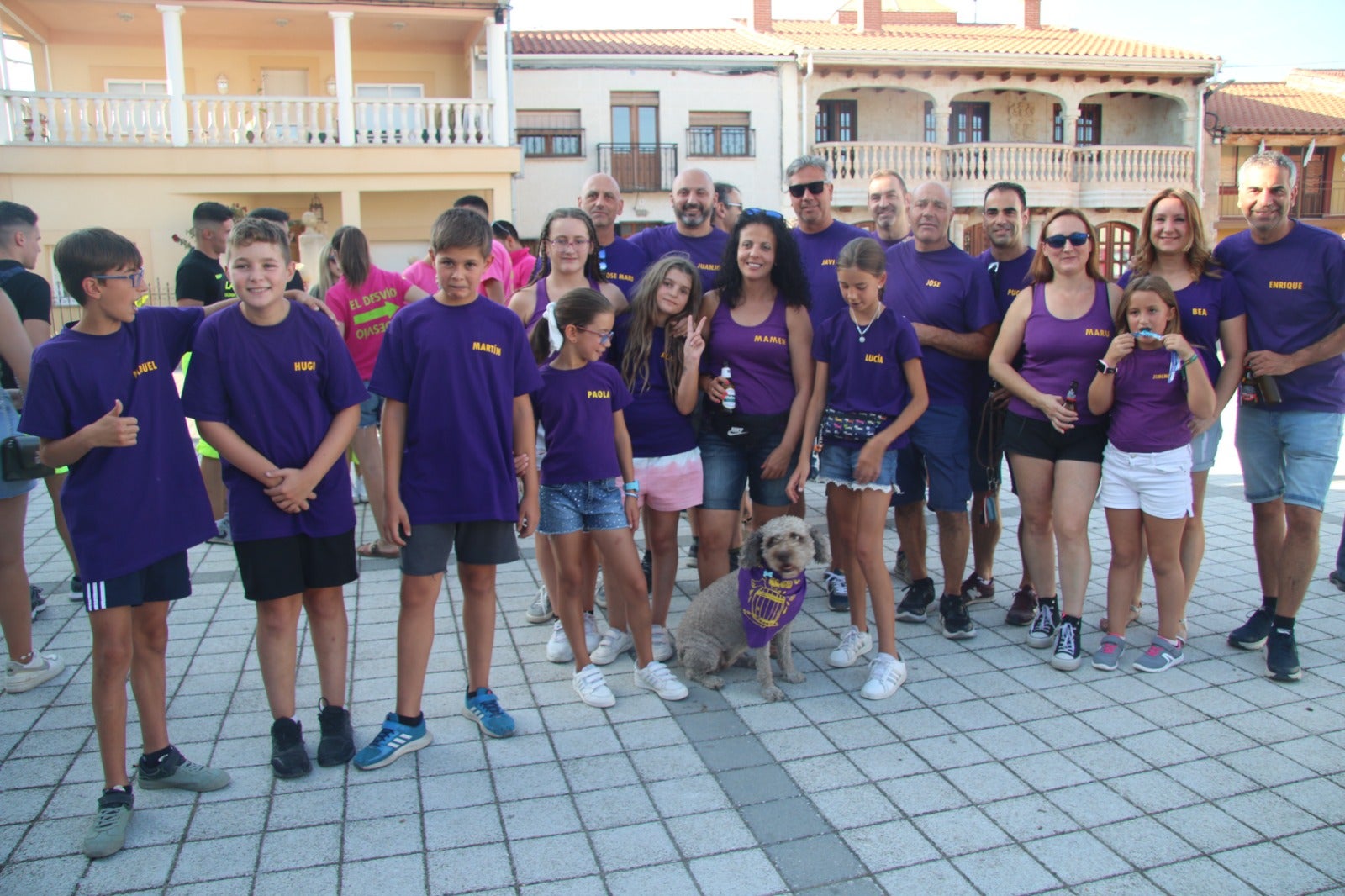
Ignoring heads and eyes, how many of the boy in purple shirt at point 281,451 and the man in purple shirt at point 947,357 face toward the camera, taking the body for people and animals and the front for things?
2

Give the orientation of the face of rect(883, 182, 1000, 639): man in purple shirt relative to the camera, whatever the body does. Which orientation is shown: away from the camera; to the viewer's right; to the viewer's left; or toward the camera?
toward the camera

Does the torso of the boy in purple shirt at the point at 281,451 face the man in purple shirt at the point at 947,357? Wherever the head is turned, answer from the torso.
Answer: no

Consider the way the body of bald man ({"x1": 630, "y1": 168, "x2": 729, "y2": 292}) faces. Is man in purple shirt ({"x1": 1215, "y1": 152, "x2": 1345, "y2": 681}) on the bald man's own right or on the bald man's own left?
on the bald man's own left

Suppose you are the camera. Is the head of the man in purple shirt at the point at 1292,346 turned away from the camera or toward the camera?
toward the camera

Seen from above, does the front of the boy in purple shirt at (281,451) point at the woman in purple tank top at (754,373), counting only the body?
no

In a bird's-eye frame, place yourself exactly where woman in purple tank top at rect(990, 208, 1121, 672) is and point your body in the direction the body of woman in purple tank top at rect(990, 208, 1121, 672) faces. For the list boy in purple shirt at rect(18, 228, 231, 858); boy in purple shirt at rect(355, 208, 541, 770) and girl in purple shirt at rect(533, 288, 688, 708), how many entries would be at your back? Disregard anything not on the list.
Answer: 0

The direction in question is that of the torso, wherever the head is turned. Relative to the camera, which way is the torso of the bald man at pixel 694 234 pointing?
toward the camera

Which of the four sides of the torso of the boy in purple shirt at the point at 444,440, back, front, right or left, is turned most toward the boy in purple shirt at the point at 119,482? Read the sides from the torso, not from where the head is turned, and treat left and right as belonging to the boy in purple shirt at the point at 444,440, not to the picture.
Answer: right

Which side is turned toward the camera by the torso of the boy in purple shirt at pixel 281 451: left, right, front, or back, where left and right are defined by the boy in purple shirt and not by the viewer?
front

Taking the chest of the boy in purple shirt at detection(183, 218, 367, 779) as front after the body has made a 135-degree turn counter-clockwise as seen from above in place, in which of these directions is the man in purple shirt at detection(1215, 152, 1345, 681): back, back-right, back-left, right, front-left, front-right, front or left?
front-right

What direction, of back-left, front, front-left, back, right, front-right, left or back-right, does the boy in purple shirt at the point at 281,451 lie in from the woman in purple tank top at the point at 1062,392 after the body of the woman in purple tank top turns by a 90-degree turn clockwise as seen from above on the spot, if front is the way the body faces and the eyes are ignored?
front-left

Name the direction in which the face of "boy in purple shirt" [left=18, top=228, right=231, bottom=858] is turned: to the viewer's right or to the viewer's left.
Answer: to the viewer's right

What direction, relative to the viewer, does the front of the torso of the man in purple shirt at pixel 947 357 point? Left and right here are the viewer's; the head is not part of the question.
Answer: facing the viewer
